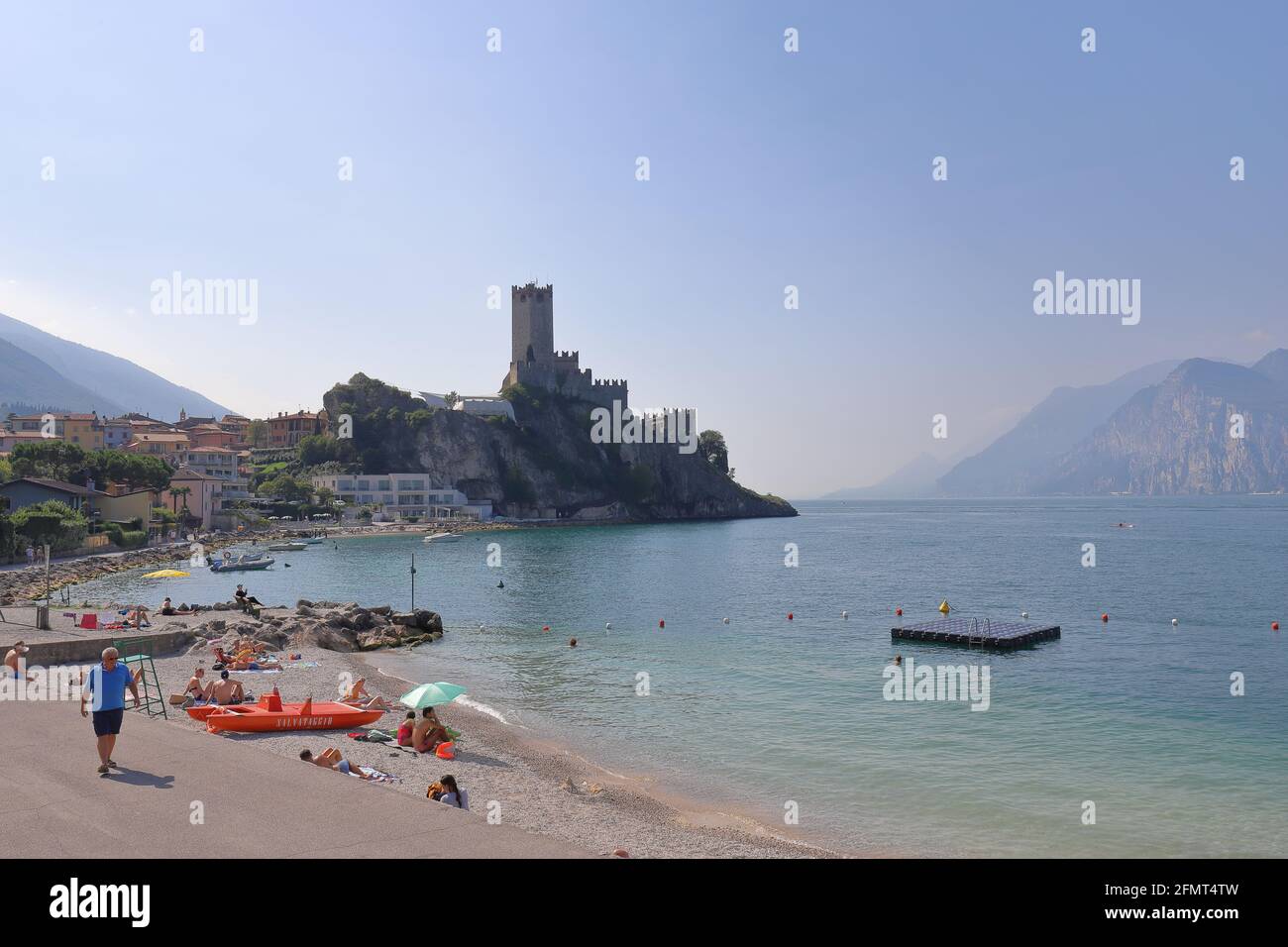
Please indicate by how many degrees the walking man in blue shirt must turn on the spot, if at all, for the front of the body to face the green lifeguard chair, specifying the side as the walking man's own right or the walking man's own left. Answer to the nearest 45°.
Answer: approximately 180°
